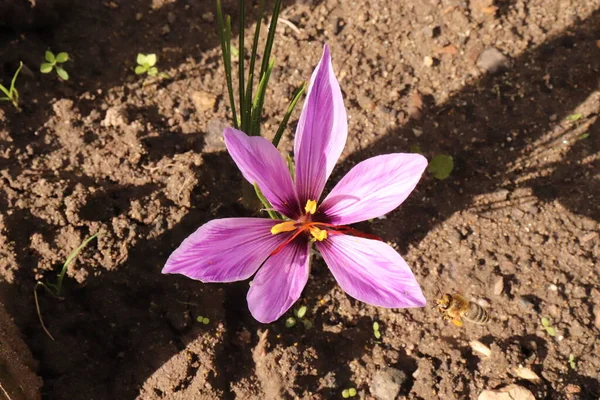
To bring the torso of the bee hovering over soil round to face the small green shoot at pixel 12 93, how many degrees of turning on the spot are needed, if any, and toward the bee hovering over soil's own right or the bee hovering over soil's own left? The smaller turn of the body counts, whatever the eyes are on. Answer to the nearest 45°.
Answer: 0° — it already faces it

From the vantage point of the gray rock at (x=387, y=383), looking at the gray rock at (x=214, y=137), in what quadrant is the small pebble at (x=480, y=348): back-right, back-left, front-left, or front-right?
back-right

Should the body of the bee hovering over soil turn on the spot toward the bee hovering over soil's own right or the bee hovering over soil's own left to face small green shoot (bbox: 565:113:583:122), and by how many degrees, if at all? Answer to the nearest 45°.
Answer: approximately 90° to the bee hovering over soil's own right

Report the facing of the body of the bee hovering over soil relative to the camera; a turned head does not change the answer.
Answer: to the viewer's left
